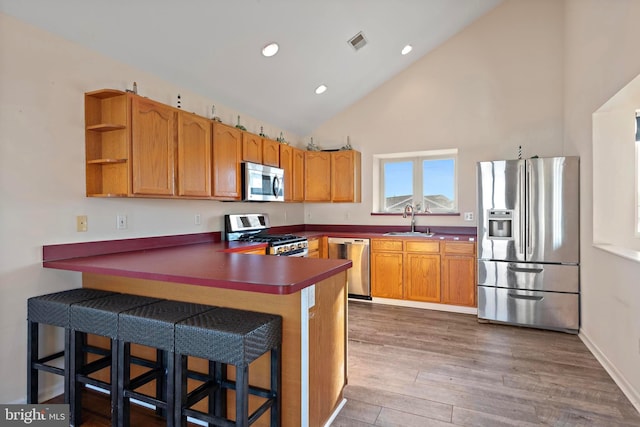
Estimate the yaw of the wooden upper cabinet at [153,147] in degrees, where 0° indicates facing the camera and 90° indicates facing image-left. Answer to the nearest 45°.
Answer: approximately 315°

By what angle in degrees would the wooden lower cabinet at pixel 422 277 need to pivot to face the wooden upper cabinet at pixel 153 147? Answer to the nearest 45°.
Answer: approximately 45° to its right

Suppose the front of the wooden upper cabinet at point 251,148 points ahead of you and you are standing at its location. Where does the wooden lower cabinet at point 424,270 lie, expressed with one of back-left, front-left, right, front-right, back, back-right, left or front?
front-left

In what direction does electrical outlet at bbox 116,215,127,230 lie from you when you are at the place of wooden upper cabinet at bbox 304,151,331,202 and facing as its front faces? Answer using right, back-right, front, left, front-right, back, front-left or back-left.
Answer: front-right

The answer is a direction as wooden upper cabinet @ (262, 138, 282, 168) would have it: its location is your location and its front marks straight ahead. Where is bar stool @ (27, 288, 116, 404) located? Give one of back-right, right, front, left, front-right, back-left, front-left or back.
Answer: right

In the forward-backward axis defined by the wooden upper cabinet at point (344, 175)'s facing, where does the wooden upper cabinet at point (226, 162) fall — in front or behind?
in front

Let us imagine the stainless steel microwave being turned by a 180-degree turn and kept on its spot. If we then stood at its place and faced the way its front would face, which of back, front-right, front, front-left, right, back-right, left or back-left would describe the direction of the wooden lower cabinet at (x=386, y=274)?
back-right

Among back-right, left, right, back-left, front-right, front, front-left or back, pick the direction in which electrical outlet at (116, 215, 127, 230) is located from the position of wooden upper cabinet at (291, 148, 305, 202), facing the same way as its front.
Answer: right

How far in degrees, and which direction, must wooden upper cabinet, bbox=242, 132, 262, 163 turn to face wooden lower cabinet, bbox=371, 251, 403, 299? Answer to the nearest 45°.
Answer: approximately 45° to its left

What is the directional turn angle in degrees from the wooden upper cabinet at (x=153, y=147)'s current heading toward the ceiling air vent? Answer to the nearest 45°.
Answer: approximately 45° to its left

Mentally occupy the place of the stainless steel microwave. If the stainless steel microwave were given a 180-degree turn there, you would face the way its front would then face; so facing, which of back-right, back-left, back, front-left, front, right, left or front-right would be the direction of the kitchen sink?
back-right
